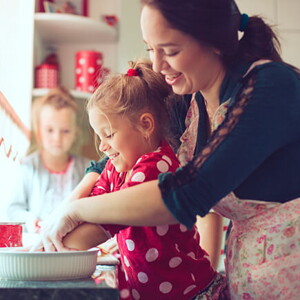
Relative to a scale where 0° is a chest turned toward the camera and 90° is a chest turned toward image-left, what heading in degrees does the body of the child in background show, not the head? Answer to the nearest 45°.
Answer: approximately 0°

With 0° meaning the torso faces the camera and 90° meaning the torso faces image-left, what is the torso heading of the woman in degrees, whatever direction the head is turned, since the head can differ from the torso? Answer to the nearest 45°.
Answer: approximately 45°

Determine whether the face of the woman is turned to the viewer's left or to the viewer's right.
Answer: to the viewer's left

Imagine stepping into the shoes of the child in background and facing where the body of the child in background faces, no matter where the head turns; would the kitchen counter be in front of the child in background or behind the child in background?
in front

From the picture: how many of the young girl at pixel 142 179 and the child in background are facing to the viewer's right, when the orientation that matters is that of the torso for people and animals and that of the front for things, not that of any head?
0

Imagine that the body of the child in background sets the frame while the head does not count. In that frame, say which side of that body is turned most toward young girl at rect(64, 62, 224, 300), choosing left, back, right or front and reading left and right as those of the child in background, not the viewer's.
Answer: front
